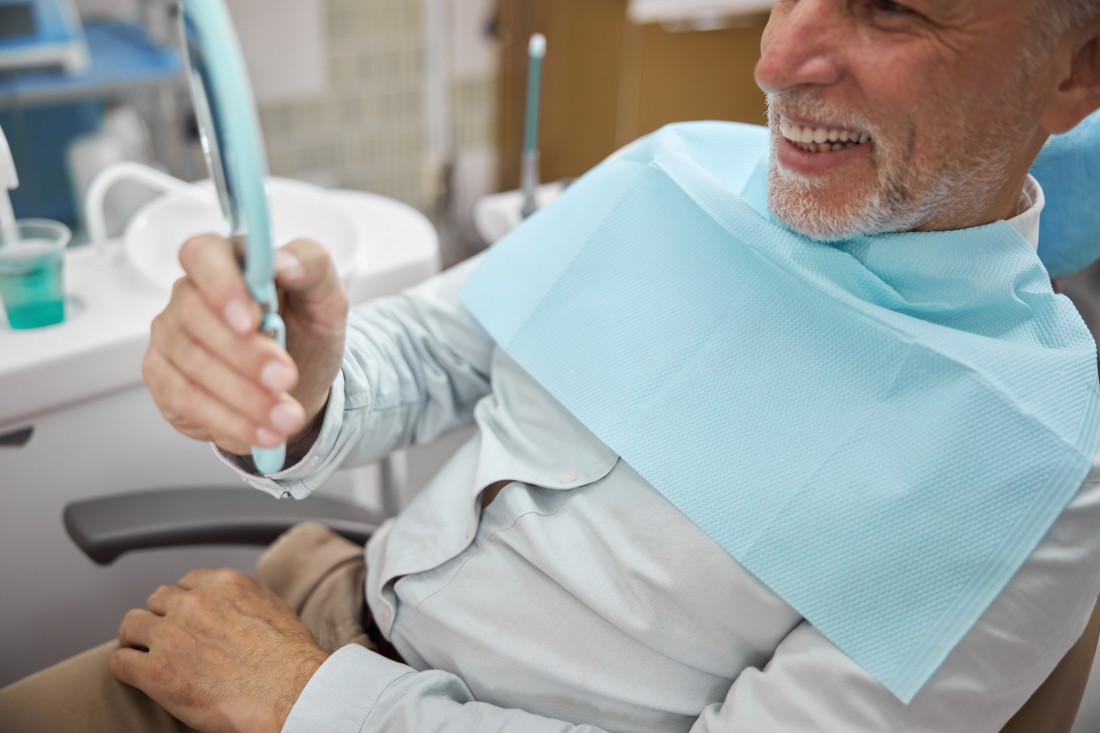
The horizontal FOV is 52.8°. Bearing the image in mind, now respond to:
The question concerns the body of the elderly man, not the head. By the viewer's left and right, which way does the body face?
facing the viewer and to the left of the viewer

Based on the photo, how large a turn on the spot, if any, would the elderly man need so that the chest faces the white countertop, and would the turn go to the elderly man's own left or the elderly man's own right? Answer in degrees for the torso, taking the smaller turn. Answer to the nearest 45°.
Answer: approximately 90° to the elderly man's own right

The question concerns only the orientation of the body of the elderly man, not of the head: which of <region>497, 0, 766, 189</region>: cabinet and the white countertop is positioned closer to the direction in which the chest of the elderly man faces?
the white countertop

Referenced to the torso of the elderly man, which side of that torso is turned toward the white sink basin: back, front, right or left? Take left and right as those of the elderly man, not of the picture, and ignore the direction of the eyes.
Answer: right

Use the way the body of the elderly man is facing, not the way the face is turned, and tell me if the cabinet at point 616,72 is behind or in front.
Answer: behind

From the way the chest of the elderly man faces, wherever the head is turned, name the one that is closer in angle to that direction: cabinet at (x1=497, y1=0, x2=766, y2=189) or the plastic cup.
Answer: the plastic cup

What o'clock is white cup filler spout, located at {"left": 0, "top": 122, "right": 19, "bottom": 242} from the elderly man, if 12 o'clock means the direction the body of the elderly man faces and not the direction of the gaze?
The white cup filler spout is roughly at 2 o'clock from the elderly man.

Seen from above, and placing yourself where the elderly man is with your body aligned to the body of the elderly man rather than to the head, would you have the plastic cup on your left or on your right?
on your right

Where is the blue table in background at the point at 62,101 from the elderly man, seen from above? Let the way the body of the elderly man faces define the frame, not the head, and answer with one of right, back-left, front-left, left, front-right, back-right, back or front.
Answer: right

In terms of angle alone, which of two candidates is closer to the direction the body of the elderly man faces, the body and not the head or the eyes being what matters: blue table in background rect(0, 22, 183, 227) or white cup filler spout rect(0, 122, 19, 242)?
the white cup filler spout

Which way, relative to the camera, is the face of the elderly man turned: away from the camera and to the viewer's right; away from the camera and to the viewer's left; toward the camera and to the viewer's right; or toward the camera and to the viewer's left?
toward the camera and to the viewer's left

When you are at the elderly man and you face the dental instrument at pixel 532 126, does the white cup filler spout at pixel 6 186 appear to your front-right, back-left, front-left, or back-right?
front-left

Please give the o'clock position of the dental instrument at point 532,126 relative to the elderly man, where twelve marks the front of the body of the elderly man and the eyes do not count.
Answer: The dental instrument is roughly at 4 o'clock from the elderly man.
